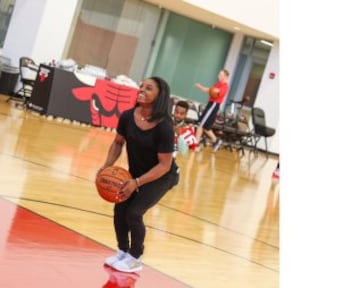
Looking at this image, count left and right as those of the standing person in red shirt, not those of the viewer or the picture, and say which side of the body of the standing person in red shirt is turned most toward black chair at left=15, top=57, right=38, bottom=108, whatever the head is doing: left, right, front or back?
front

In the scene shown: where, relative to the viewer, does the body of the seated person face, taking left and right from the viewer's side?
facing the viewer and to the left of the viewer

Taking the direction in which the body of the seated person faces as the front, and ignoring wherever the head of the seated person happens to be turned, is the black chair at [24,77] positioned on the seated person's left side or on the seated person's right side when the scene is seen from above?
on the seated person's right side

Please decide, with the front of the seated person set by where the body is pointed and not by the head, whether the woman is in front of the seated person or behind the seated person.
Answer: in front

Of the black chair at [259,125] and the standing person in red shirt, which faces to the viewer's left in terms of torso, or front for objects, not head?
the standing person in red shirt

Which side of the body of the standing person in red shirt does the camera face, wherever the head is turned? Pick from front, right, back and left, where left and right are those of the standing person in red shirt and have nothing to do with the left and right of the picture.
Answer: left

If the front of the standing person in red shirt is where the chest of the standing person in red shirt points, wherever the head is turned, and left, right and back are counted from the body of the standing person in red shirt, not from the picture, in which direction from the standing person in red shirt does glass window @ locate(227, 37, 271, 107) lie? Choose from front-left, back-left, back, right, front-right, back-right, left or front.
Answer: right

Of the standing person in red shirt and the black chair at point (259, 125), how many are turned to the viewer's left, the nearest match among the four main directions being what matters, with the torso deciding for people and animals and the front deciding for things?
1
